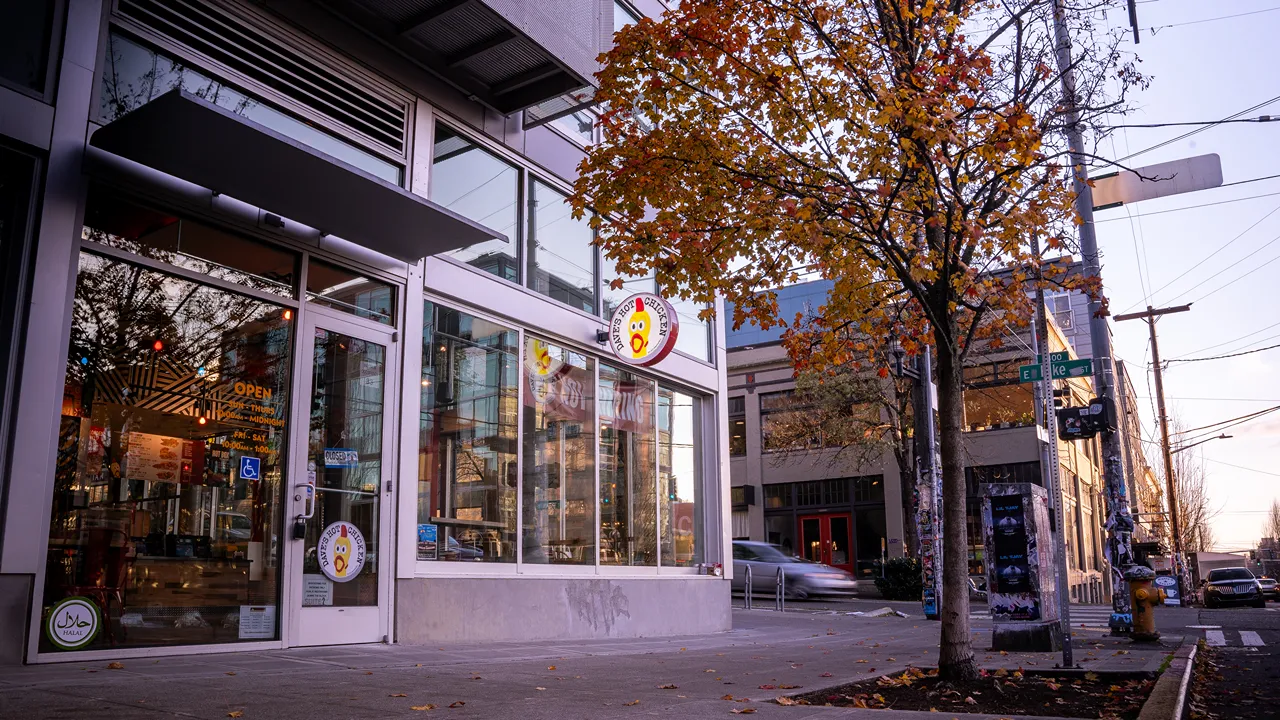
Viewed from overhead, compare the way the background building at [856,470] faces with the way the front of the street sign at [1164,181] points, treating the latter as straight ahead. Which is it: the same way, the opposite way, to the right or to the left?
the opposite way

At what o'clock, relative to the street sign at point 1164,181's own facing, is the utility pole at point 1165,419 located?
The utility pole is roughly at 12 o'clock from the street sign.

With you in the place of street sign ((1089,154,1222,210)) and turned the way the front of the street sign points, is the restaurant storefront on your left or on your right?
on your left

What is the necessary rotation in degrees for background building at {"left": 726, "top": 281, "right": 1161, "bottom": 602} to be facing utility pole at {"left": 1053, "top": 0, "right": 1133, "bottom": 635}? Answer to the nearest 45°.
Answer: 0° — it already faces it

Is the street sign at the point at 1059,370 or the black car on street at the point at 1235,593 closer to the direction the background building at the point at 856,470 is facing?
the street sign

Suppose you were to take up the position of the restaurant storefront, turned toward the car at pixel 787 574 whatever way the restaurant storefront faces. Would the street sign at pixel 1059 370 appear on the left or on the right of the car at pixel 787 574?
right

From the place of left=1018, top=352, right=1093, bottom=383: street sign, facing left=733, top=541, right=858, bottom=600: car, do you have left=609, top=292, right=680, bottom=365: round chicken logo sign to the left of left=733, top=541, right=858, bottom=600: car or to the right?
left

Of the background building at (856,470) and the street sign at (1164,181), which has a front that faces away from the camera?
the street sign

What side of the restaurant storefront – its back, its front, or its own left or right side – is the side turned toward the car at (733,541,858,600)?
left

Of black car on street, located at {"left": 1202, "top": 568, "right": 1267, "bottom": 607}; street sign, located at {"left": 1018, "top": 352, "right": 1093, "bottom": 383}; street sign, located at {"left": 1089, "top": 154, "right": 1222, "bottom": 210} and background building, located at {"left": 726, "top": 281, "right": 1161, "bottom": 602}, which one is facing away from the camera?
street sign, located at {"left": 1089, "top": 154, "right": 1222, "bottom": 210}

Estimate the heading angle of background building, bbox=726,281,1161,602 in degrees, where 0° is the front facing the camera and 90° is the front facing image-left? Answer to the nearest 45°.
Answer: approximately 0°

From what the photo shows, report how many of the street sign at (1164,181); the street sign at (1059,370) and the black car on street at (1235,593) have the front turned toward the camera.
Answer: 2

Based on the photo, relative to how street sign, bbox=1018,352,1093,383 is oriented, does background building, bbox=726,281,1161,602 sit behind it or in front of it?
behind
